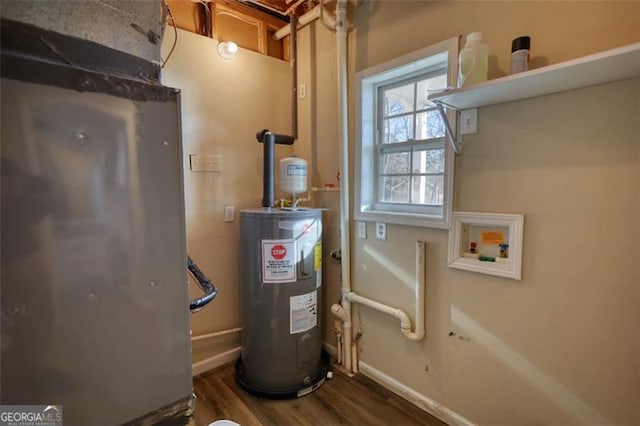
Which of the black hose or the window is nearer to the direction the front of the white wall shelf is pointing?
the black hose

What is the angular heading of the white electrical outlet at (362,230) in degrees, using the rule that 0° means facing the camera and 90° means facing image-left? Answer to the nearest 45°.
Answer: approximately 45°

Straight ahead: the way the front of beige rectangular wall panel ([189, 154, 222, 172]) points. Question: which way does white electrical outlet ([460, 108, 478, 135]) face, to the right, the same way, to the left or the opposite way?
to the right

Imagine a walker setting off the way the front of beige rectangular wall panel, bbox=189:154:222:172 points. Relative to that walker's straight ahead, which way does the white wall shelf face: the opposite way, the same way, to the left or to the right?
to the right

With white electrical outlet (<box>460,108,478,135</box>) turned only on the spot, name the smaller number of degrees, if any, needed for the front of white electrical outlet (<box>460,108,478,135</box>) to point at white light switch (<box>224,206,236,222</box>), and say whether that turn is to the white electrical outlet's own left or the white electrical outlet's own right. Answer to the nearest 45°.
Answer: approximately 45° to the white electrical outlet's own right

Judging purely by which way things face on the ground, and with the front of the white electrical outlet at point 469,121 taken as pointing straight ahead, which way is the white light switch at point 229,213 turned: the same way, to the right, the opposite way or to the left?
to the left

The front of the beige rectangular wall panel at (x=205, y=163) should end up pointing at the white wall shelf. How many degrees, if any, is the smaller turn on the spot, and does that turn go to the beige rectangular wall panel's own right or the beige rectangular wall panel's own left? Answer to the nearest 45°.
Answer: approximately 45° to the beige rectangular wall panel's own left

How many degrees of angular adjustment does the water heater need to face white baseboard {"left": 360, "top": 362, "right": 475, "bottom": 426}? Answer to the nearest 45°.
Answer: approximately 45° to its left

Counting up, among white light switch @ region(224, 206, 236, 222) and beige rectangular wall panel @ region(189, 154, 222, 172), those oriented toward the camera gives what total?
2

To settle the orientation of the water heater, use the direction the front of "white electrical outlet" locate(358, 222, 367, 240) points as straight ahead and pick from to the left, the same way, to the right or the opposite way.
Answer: to the left
